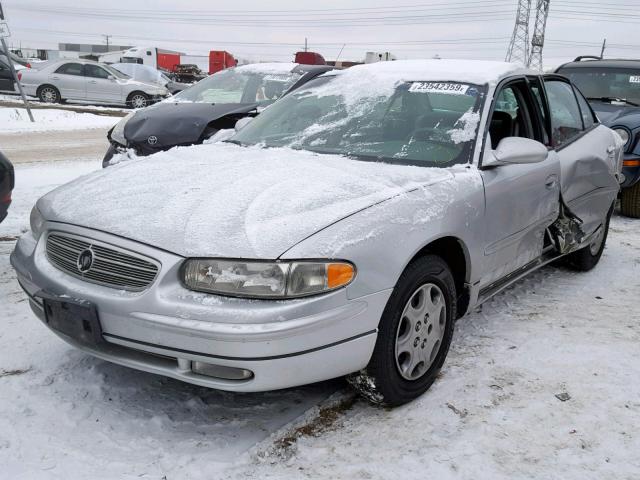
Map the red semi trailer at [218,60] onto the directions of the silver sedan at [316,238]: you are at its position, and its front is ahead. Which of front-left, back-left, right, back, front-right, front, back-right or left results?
back-right

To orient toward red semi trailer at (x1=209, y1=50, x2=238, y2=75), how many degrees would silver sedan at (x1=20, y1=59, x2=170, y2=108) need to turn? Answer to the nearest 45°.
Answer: approximately 45° to its left

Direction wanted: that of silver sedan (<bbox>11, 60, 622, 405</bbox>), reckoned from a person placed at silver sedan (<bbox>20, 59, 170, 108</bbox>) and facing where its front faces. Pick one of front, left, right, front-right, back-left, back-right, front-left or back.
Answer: right

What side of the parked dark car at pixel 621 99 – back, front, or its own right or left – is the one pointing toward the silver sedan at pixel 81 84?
right

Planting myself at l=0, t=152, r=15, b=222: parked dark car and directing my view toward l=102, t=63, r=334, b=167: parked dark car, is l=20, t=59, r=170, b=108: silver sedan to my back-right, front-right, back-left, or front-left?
front-left

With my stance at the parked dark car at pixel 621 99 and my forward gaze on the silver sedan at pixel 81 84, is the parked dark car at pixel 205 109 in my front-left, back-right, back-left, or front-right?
front-left

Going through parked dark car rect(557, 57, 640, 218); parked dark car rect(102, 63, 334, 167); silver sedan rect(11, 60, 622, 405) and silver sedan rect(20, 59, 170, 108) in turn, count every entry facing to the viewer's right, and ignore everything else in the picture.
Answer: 1

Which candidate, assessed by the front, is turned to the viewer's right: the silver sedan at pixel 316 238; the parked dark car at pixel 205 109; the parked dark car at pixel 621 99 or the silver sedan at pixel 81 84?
the silver sedan at pixel 81 84

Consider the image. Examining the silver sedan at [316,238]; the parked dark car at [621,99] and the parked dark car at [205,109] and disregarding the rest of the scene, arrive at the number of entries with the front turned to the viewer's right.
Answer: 0

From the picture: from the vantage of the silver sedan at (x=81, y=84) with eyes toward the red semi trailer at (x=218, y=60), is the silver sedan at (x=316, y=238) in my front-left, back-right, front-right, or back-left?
back-right

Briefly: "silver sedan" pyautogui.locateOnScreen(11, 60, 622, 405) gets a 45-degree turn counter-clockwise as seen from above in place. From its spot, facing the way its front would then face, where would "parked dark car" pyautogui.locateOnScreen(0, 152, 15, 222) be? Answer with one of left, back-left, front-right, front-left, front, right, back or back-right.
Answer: back-right

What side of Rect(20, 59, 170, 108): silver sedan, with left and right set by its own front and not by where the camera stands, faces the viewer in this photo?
right

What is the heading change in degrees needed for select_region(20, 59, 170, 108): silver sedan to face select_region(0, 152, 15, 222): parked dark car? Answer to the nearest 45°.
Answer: approximately 90° to its right

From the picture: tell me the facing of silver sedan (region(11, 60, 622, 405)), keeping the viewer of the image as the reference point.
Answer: facing the viewer and to the left of the viewer

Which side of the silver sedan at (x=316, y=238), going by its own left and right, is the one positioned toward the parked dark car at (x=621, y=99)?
back
